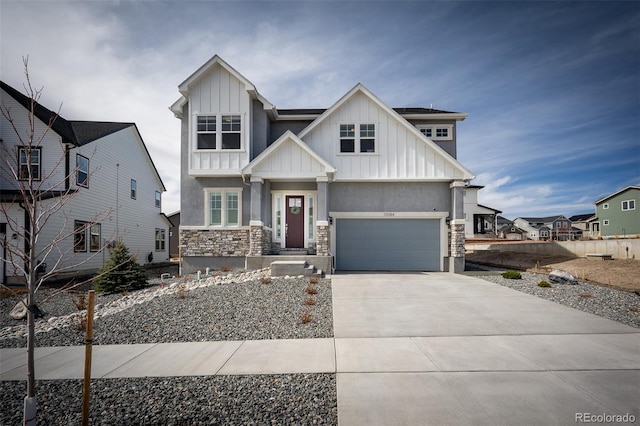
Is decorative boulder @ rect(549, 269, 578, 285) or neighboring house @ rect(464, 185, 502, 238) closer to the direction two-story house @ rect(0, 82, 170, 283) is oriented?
the decorative boulder

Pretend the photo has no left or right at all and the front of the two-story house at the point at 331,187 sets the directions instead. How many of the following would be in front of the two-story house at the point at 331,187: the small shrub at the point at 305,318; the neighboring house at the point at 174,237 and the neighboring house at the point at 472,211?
1

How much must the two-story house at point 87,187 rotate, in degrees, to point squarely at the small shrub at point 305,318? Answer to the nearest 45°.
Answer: approximately 45° to its left

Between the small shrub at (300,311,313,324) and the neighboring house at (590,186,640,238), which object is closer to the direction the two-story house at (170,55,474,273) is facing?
the small shrub

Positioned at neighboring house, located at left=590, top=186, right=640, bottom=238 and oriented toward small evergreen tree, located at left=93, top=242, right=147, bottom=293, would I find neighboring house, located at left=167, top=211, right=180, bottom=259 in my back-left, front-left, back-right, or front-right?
front-right

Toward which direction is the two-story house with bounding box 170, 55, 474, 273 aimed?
toward the camera

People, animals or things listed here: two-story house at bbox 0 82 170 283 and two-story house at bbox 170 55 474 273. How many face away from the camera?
0

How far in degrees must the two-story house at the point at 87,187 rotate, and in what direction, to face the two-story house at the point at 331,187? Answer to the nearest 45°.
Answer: approximately 90° to its left

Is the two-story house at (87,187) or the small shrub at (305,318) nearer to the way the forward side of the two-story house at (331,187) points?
the small shrub

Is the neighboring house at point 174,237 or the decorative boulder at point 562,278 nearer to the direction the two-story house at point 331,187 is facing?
the decorative boulder

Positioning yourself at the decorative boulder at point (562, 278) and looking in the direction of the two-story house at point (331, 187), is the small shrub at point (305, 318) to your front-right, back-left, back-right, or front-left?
front-left

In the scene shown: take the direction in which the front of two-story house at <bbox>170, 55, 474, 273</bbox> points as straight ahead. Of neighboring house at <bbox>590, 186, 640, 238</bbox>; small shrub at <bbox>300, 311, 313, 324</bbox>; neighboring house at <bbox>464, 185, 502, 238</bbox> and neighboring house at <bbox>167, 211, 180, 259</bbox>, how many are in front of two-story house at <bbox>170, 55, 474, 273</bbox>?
1

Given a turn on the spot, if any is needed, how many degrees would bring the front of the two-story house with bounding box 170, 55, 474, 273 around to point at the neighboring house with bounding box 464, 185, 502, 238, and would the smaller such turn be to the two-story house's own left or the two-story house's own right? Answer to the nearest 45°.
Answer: approximately 135° to the two-story house's own left
